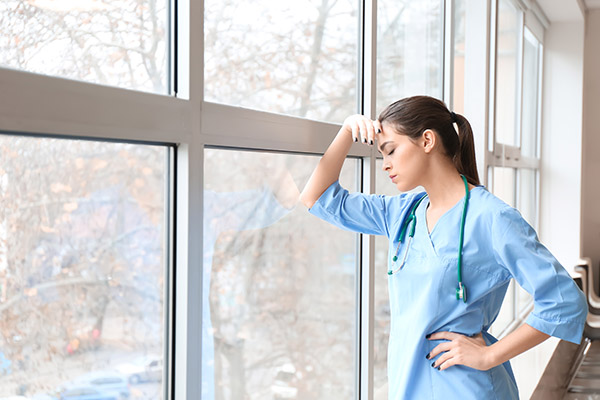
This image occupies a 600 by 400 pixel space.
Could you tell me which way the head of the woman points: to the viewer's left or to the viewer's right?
to the viewer's left

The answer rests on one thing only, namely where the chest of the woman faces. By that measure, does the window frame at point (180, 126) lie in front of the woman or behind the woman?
in front

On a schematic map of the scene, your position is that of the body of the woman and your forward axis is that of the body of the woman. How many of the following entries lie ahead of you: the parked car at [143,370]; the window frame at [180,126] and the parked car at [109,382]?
3

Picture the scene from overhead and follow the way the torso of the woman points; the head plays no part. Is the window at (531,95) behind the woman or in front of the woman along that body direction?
behind

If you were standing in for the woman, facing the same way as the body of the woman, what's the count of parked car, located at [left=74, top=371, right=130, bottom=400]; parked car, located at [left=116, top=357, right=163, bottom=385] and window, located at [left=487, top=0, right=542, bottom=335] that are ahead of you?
2

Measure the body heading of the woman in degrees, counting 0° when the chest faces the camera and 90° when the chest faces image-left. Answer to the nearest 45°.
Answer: approximately 45°

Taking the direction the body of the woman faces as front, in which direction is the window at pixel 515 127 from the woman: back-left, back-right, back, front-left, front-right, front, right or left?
back-right
